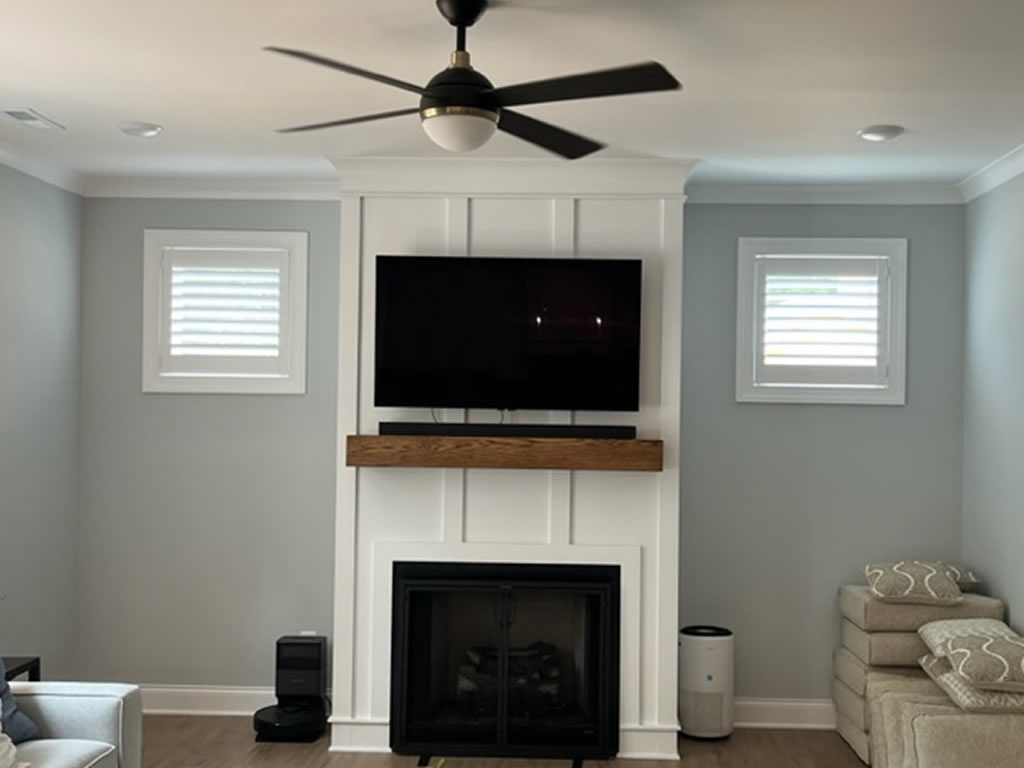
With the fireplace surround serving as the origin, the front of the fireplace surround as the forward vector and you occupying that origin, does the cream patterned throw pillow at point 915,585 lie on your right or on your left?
on your left

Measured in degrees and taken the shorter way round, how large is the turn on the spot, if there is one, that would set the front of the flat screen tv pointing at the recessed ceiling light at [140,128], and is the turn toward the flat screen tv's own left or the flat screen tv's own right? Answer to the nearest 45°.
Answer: approximately 90° to the flat screen tv's own right

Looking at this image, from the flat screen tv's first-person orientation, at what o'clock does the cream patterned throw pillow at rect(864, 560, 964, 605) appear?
The cream patterned throw pillow is roughly at 9 o'clock from the flat screen tv.

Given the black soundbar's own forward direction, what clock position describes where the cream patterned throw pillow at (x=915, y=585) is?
The cream patterned throw pillow is roughly at 9 o'clock from the black soundbar.

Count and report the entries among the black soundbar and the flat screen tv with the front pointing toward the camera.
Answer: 2

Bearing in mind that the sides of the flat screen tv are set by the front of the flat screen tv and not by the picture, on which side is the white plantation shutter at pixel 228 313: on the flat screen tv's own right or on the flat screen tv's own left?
on the flat screen tv's own right

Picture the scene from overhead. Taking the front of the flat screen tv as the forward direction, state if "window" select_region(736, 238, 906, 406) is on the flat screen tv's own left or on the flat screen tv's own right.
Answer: on the flat screen tv's own left

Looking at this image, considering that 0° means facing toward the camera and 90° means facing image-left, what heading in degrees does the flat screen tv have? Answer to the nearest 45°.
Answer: approximately 0°

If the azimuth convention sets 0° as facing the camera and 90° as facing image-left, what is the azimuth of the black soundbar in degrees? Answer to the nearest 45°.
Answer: approximately 0°
